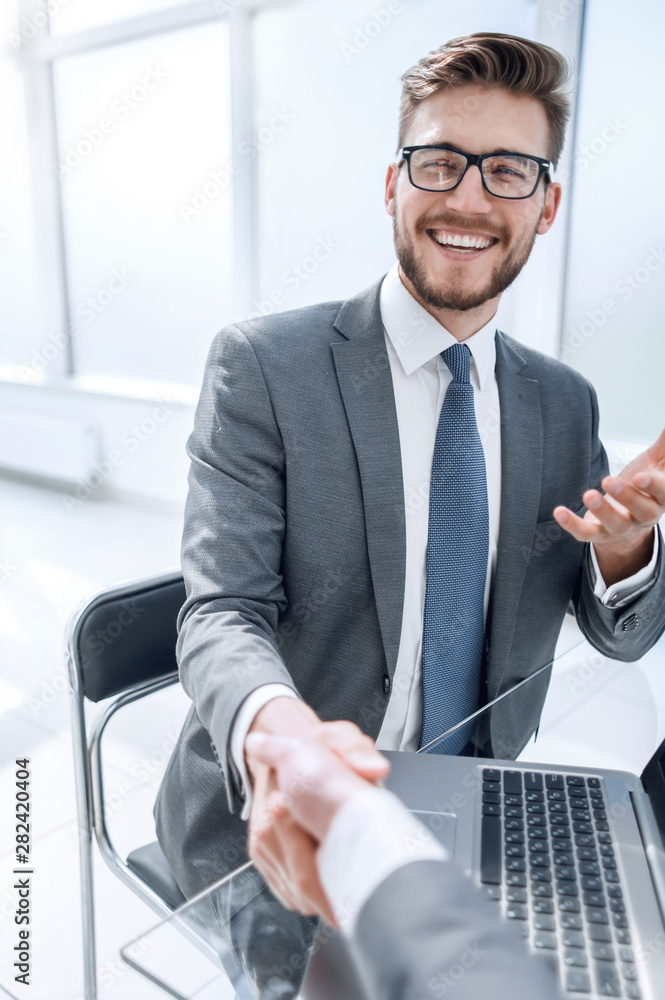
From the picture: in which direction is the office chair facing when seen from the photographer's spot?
facing the viewer and to the right of the viewer

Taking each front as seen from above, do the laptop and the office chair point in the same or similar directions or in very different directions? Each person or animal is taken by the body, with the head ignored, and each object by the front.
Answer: very different directions

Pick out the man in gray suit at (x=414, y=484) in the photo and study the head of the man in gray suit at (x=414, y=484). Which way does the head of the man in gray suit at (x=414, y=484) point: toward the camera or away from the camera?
toward the camera

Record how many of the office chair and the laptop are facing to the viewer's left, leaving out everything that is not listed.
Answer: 1

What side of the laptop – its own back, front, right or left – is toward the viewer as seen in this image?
left
